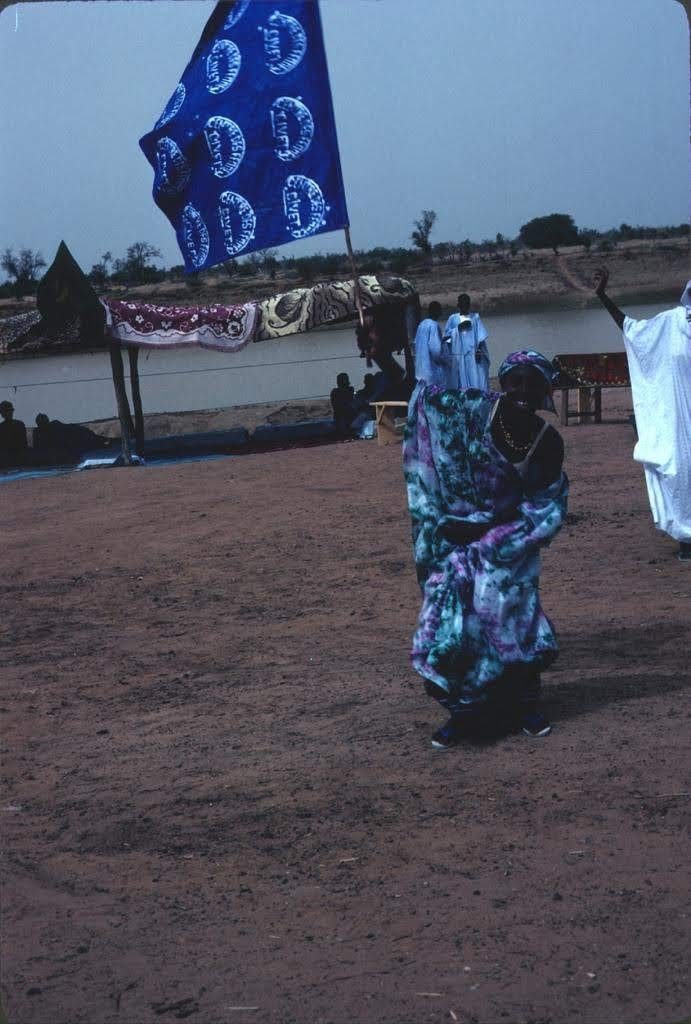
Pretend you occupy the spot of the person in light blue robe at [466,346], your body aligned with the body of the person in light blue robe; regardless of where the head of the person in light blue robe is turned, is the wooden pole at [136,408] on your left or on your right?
on your right

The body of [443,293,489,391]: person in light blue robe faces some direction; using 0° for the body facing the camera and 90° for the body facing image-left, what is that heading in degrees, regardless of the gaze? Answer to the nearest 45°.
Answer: approximately 0°
